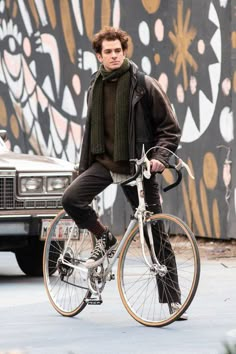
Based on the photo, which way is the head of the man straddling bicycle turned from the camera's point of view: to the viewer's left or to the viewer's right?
to the viewer's right

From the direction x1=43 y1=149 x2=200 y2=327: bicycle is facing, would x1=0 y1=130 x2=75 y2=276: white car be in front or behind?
behind

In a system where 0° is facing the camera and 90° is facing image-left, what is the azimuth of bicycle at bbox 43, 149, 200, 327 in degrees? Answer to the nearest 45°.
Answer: approximately 315°
